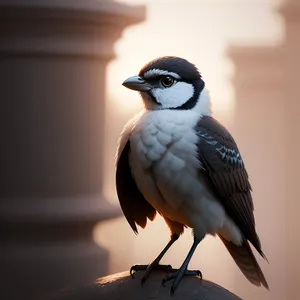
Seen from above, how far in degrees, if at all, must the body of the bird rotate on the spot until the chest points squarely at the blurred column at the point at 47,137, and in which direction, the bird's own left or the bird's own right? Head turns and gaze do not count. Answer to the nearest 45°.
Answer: approximately 90° to the bird's own right

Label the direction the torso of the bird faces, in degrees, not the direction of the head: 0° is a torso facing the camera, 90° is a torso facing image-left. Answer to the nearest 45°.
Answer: approximately 45°
